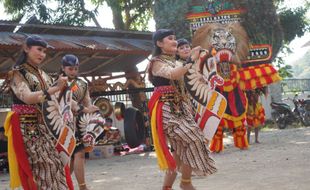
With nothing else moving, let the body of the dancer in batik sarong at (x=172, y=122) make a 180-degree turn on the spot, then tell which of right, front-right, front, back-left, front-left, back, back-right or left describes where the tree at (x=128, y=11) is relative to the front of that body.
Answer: front-right

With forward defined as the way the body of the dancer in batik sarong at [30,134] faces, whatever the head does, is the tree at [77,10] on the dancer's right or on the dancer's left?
on the dancer's left

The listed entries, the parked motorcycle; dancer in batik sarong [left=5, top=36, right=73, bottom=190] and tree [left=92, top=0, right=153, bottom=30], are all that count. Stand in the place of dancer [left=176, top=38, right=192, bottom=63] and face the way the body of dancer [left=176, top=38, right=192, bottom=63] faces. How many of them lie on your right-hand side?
1

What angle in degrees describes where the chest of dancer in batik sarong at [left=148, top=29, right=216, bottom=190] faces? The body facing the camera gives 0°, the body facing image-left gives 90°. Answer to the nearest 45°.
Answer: approximately 315°

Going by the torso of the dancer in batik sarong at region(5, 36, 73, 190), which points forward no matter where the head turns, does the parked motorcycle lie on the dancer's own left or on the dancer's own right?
on the dancer's own left

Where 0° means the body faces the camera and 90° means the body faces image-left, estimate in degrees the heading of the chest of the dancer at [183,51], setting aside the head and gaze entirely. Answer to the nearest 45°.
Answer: approximately 315°

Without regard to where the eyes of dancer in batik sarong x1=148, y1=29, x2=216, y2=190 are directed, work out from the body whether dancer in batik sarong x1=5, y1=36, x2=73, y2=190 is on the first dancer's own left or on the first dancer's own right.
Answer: on the first dancer's own right

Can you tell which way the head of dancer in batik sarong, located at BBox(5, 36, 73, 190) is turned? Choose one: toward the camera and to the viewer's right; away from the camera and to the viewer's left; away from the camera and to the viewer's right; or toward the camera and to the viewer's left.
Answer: toward the camera and to the viewer's right

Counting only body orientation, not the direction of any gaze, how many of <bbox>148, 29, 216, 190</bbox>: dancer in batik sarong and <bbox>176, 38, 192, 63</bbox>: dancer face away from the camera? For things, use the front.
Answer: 0
